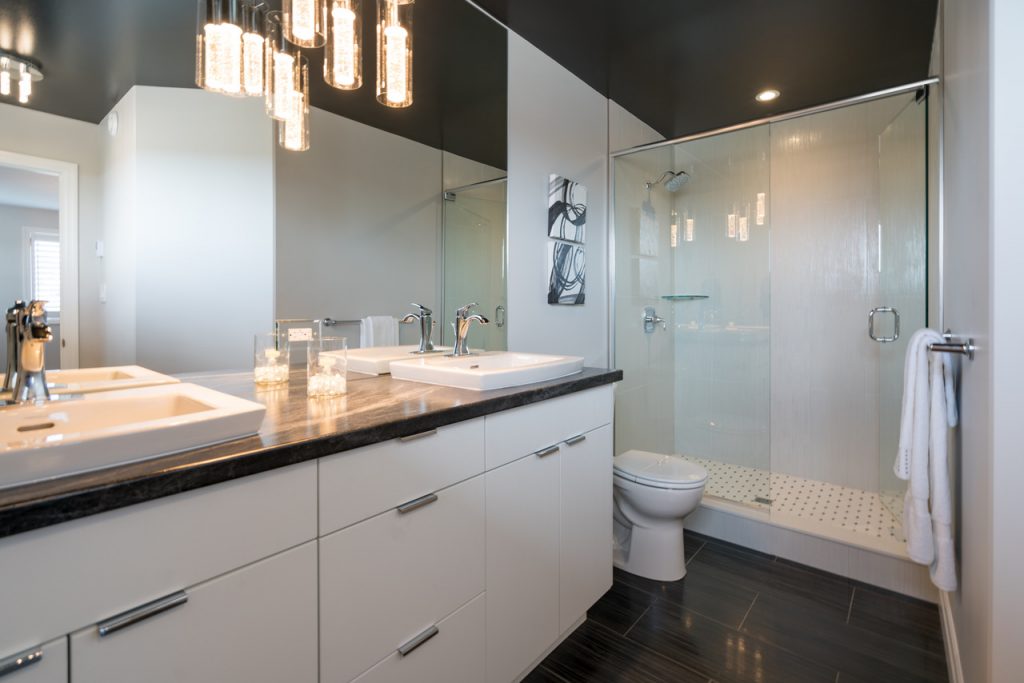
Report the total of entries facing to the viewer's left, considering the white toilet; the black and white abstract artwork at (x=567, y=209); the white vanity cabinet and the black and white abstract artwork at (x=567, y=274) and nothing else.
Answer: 0

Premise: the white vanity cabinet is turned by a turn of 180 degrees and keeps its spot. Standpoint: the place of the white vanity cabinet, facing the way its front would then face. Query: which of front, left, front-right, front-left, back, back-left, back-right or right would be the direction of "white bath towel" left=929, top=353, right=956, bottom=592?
back-right

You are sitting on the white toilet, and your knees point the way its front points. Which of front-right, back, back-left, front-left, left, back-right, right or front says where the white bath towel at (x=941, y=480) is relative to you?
front

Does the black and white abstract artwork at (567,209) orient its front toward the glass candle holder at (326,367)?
no

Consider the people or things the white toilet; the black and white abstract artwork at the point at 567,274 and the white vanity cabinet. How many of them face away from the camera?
0

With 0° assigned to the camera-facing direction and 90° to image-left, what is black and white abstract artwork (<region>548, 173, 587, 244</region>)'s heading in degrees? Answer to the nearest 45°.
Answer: approximately 315°

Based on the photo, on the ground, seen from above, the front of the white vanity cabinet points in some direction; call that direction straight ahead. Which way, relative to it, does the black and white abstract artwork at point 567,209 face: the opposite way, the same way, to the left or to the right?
the same way

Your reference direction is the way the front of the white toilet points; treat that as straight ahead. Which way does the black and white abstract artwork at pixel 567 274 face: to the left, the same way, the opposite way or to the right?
the same way

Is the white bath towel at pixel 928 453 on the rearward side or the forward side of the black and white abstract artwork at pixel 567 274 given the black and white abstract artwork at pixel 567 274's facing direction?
on the forward side

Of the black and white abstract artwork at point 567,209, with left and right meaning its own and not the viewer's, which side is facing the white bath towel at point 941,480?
front

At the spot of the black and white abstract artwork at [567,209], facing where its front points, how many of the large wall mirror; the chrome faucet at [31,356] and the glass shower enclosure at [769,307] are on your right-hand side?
2

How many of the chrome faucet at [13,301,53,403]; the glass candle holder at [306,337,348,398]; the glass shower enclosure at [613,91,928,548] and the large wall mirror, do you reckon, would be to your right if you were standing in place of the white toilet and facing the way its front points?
3

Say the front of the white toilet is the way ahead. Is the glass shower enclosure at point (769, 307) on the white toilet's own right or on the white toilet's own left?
on the white toilet's own left

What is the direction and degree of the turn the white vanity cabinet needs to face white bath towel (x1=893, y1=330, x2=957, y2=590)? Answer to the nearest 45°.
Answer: approximately 45° to its left

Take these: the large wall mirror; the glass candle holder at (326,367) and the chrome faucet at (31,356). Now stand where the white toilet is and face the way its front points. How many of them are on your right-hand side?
3

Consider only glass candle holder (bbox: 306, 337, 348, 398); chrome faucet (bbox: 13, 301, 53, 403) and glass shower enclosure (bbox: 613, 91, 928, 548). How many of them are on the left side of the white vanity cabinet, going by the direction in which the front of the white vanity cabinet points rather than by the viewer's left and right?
1

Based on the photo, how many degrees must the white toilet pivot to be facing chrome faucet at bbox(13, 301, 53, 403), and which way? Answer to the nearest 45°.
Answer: approximately 90° to its right

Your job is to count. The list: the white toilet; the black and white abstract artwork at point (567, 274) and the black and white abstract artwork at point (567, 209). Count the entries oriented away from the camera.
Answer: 0

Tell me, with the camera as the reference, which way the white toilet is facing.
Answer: facing the viewer and to the right of the viewer
